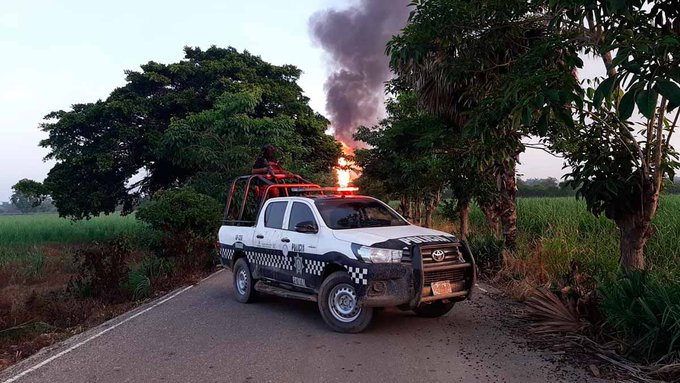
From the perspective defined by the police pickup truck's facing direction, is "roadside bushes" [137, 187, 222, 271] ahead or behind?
behind

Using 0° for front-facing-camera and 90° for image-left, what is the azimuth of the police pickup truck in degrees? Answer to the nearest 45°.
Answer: approximately 315°

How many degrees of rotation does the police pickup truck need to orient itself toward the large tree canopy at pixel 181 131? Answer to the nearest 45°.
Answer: approximately 180°

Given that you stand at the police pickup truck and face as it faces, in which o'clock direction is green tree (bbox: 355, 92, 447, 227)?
The green tree is roughly at 8 o'clock from the police pickup truck.
